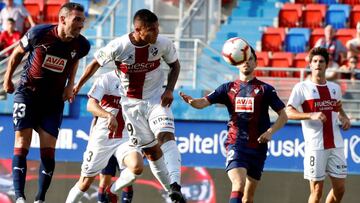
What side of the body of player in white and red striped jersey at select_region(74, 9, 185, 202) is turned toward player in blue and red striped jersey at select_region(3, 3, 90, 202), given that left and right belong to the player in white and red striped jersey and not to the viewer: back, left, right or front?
right

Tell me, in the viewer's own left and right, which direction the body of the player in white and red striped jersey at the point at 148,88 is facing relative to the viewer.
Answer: facing the viewer

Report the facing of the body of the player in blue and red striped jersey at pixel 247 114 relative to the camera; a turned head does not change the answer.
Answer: toward the camera

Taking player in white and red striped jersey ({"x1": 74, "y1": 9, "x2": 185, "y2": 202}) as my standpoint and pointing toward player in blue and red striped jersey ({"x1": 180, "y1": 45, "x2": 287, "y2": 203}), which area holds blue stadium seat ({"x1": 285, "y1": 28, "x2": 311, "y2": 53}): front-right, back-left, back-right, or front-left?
front-left

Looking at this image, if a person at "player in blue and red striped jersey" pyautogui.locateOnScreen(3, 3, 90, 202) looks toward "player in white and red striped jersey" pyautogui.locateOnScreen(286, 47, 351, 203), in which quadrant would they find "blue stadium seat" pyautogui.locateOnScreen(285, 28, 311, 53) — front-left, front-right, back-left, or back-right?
front-left

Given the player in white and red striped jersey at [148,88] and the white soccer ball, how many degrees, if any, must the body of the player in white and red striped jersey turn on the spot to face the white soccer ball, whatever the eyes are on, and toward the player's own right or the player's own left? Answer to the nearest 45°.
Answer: approximately 90° to the player's own left

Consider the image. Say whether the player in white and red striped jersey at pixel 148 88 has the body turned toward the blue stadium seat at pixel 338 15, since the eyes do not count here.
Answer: no

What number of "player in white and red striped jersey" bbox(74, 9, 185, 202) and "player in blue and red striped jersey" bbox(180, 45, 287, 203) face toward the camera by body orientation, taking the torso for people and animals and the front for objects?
2

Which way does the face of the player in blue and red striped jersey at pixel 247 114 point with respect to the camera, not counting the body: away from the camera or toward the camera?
toward the camera

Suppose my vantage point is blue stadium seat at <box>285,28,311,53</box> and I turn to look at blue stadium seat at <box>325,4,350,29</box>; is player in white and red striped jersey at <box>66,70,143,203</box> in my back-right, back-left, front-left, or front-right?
back-right

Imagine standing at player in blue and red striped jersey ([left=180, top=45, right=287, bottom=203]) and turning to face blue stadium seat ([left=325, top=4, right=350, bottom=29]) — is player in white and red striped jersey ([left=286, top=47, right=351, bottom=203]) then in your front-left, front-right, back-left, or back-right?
front-right

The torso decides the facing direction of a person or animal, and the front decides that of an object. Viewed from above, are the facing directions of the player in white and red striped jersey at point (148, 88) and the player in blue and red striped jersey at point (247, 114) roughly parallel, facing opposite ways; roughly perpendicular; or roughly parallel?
roughly parallel
